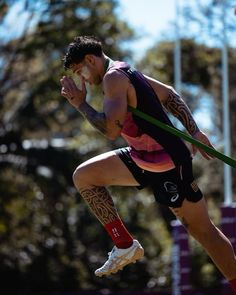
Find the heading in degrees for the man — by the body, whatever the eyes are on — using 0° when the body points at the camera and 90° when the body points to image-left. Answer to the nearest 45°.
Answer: approximately 90°
